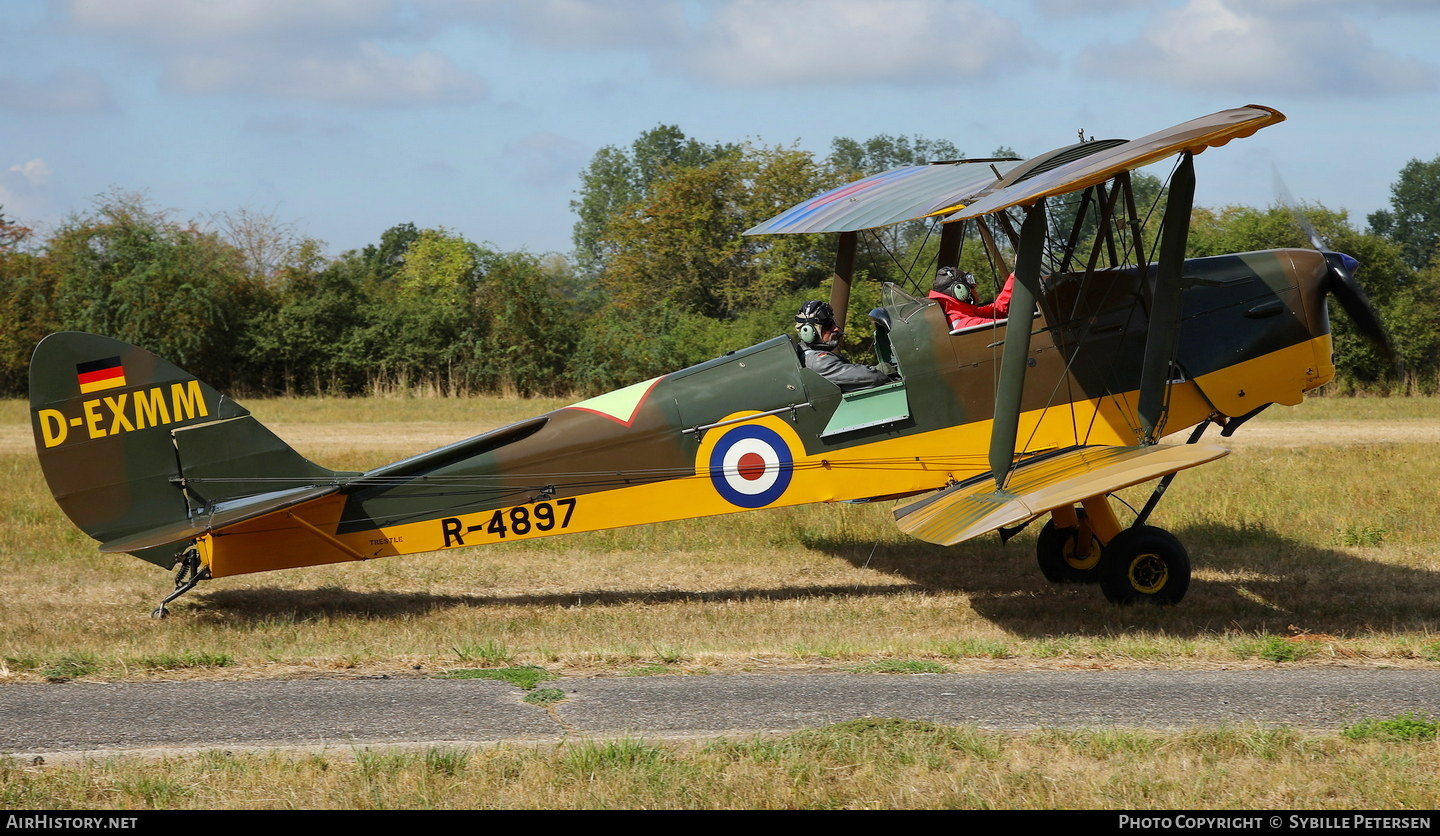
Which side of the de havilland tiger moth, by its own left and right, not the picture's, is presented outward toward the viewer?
right

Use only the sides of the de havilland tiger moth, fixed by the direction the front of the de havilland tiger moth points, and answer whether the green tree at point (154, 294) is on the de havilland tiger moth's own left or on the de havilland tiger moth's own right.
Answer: on the de havilland tiger moth's own left

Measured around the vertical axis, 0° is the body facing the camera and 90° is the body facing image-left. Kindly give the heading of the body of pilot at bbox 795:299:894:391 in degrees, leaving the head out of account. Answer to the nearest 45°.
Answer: approximately 270°
